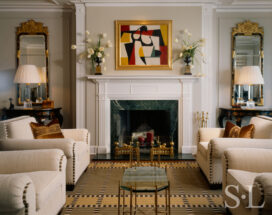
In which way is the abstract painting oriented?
toward the camera

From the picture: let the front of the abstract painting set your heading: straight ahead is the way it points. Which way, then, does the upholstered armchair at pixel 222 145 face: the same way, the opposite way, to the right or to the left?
to the right

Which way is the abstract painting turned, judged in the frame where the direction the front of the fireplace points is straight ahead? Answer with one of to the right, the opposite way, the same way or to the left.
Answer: the same way

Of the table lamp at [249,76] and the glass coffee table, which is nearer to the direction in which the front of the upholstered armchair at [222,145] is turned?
the glass coffee table

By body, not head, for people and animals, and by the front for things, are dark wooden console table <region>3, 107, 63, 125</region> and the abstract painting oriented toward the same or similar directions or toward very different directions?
same or similar directions

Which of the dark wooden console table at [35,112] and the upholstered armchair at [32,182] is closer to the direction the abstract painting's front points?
the upholstered armchair

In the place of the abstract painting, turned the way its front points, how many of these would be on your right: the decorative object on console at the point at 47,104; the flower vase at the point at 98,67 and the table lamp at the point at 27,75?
3

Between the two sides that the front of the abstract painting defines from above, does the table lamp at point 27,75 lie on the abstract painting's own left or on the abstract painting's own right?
on the abstract painting's own right

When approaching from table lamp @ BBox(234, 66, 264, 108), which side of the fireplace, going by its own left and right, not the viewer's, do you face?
left

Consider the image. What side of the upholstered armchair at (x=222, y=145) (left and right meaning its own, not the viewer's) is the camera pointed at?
left

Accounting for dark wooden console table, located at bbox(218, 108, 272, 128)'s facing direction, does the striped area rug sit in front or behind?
in front

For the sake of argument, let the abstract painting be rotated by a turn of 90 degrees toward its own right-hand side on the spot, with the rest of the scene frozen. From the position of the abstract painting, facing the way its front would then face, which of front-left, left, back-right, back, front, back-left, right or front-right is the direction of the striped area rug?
left

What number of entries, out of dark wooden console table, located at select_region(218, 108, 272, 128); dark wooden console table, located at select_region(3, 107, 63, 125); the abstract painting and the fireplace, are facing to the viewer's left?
0

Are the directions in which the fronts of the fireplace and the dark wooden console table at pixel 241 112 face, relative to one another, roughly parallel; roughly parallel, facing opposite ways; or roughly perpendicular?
roughly parallel

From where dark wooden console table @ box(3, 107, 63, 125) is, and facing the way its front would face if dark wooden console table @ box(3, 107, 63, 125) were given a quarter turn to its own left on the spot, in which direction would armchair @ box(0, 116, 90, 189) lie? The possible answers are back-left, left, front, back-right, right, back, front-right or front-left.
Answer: right

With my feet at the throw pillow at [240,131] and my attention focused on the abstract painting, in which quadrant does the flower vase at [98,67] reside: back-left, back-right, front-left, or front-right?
front-left
